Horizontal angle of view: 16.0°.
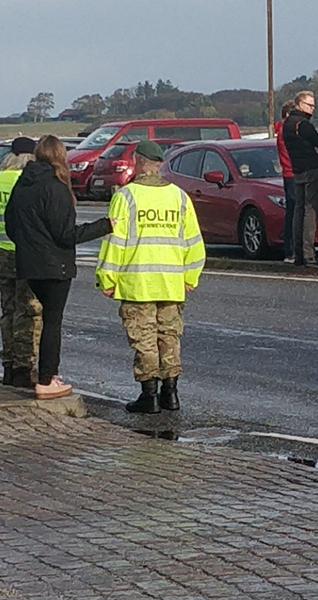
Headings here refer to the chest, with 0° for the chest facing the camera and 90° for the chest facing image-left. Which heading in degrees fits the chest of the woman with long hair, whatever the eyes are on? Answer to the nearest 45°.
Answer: approximately 225°

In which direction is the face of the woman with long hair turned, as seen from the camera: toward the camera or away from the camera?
away from the camera

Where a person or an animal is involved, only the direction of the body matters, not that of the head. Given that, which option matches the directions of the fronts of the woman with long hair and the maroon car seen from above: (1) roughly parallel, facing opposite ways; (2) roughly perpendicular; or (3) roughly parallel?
roughly perpendicular

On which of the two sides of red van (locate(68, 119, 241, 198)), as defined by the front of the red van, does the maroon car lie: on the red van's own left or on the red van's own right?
on the red van's own left
